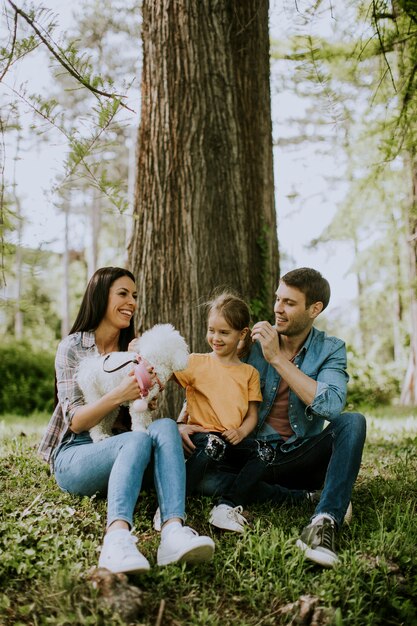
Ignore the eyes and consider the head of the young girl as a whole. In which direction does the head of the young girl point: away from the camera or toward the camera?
toward the camera

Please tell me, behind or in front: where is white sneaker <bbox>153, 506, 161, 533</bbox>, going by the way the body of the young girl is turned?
in front

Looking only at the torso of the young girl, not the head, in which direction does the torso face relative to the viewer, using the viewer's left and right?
facing the viewer

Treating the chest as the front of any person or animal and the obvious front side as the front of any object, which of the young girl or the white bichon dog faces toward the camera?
the young girl

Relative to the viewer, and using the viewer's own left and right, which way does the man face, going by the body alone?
facing the viewer and to the left of the viewer

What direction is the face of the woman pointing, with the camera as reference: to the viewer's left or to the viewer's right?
to the viewer's right

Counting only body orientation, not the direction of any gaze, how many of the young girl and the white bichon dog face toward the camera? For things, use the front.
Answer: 1

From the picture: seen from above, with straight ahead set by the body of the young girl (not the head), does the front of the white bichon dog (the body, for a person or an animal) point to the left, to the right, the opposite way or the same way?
to the left

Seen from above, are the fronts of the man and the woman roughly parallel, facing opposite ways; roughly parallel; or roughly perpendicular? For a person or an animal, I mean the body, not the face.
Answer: roughly perpendicular

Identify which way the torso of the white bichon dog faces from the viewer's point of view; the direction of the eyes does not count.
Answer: to the viewer's right

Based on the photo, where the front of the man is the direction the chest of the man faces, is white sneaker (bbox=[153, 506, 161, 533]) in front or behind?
in front

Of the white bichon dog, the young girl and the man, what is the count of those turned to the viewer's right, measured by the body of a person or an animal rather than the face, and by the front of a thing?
1

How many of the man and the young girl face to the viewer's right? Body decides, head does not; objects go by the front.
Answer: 0
